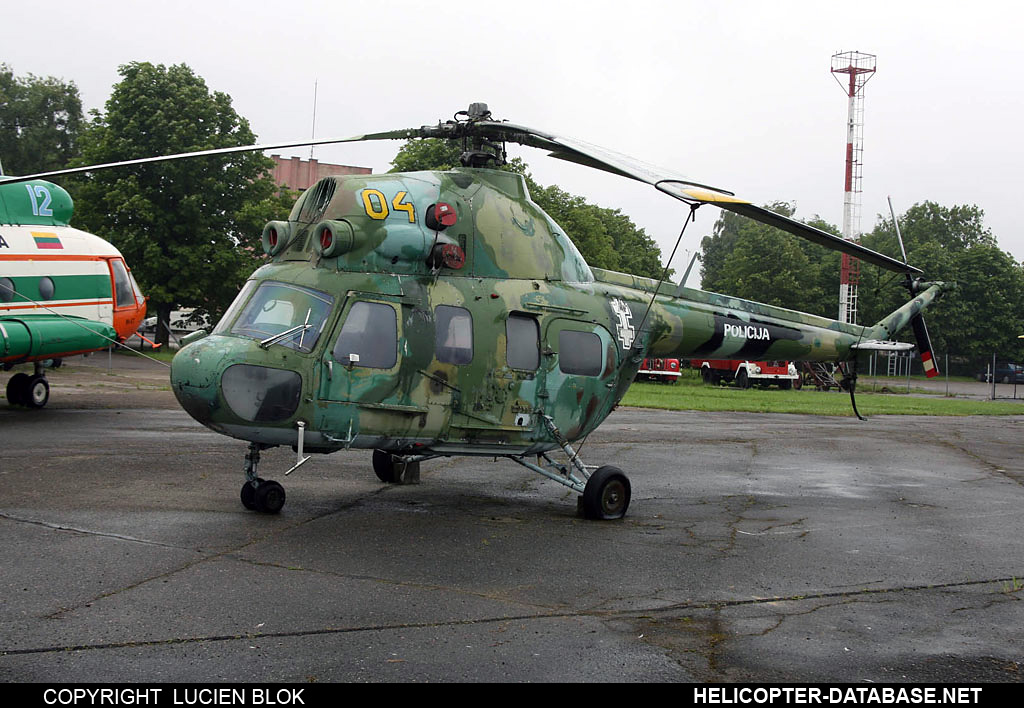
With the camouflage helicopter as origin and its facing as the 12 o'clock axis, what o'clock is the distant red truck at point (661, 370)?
The distant red truck is roughly at 5 o'clock from the camouflage helicopter.

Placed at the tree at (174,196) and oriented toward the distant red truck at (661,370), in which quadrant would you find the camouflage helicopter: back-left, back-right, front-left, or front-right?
front-right

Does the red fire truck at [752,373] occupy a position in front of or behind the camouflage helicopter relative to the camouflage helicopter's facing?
behind

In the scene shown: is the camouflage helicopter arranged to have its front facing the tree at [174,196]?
no

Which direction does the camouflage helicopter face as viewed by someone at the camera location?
facing the viewer and to the left of the viewer
